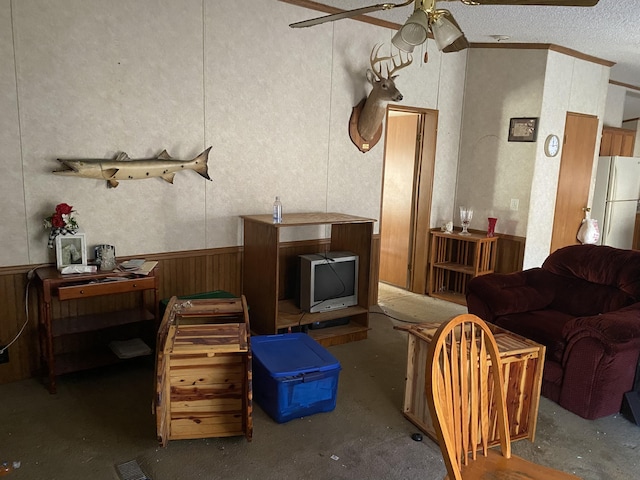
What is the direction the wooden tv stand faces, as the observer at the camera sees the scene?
facing the viewer and to the right of the viewer

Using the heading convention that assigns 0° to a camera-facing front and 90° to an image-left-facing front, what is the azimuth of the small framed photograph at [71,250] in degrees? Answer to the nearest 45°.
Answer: approximately 0°

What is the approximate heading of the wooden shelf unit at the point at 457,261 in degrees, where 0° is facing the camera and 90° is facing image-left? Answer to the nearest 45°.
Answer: approximately 45°

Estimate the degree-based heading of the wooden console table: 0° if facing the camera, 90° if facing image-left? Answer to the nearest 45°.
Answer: approximately 315°

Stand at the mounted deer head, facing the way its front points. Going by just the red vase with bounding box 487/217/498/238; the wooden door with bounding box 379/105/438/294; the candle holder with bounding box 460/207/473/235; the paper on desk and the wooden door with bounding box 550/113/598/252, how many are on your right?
1

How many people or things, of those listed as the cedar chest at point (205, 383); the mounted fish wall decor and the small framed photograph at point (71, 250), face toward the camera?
2

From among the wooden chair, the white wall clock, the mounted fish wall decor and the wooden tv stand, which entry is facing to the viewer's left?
the mounted fish wall decor

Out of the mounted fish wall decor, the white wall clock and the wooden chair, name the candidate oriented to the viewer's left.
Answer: the mounted fish wall decor

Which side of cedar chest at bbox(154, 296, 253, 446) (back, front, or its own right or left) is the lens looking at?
front

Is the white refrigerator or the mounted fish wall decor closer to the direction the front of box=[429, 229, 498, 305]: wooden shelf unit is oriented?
the mounted fish wall decor

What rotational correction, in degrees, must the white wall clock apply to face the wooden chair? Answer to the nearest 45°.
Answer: approximately 45° to its right

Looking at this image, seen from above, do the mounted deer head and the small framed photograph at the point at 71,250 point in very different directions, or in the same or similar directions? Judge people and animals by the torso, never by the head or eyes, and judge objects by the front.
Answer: same or similar directions

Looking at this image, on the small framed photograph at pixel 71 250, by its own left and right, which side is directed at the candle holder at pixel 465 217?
left
